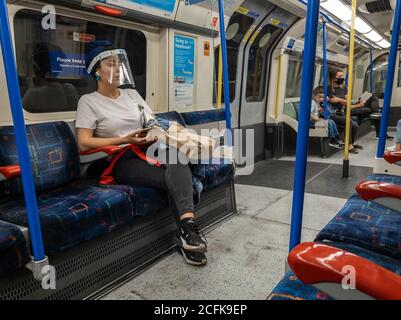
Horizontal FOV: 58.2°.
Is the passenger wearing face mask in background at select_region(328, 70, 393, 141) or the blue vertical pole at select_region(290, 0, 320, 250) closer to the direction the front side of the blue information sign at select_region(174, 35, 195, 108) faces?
the blue vertical pole

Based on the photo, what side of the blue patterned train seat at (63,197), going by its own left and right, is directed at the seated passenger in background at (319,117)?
left

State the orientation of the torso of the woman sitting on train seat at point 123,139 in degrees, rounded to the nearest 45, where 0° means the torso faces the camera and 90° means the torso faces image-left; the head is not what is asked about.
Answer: approximately 315°

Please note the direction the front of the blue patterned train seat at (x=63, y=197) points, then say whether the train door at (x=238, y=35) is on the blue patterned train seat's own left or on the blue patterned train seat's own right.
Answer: on the blue patterned train seat's own left

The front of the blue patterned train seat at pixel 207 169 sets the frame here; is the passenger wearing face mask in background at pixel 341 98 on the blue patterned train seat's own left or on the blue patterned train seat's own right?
on the blue patterned train seat's own left

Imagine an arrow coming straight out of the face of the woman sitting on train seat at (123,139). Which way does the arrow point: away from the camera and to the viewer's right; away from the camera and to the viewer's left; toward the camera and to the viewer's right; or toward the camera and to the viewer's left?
toward the camera and to the viewer's right

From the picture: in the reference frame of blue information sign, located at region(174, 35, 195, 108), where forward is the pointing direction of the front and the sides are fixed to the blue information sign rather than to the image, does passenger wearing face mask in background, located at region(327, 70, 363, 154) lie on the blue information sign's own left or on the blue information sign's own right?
on the blue information sign's own left

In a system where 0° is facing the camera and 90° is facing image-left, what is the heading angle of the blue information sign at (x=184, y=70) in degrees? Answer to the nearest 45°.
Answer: approximately 315°

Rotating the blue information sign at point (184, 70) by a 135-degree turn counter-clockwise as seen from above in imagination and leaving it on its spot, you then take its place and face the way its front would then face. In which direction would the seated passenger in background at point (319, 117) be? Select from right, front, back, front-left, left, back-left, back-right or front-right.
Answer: front-right

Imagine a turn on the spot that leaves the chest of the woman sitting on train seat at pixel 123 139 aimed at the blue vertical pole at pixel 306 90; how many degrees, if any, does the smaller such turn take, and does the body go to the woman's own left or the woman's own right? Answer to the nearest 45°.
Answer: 0° — they already face it
